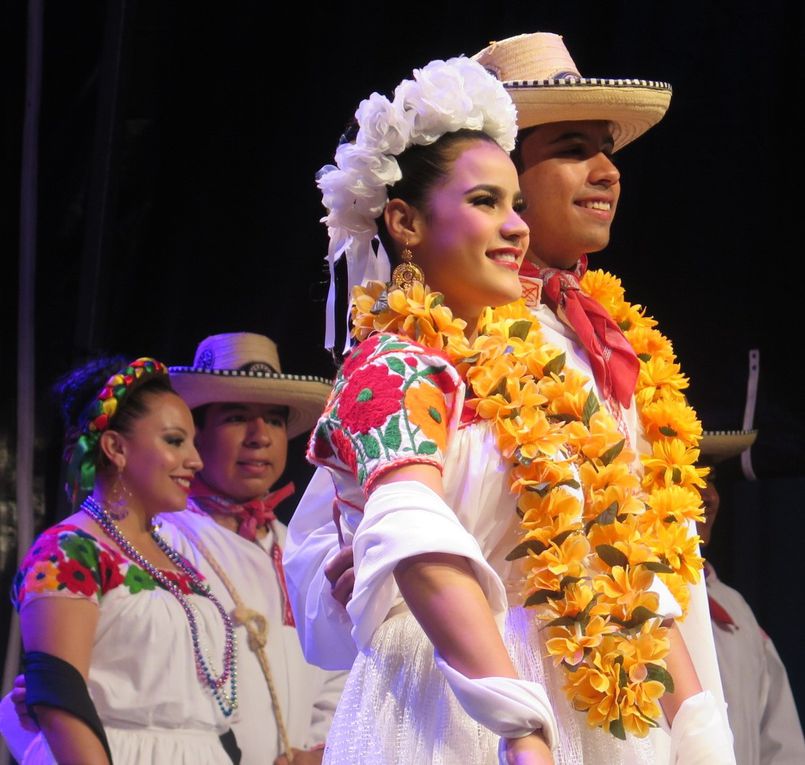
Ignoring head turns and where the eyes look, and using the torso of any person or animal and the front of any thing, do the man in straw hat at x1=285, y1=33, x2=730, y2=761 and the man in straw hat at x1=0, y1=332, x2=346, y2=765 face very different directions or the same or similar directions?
same or similar directions

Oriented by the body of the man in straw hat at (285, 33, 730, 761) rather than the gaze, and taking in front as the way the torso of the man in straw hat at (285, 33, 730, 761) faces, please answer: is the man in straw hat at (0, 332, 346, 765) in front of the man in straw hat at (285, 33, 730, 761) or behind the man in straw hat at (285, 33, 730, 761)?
behind

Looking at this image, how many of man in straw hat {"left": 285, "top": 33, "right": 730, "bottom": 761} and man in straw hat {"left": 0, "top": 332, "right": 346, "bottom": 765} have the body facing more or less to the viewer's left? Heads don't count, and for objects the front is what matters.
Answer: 0

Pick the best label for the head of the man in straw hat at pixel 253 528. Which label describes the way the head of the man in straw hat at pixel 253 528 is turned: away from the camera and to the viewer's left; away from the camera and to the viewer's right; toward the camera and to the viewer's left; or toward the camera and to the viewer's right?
toward the camera and to the viewer's right

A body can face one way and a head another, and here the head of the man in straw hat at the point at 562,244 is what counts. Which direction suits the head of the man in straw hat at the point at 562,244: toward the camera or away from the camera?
toward the camera

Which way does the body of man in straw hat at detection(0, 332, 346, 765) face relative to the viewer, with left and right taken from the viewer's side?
facing the viewer and to the right of the viewer

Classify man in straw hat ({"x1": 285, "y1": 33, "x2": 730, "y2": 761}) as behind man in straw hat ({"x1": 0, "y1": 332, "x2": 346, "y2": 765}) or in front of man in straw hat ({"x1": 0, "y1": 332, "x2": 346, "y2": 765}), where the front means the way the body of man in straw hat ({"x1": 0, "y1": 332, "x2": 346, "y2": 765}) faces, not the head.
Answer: in front
